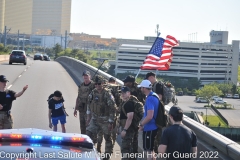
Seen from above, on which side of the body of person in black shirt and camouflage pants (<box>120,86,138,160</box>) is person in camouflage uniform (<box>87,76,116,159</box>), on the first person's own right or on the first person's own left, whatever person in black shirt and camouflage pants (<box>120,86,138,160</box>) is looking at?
on the first person's own right

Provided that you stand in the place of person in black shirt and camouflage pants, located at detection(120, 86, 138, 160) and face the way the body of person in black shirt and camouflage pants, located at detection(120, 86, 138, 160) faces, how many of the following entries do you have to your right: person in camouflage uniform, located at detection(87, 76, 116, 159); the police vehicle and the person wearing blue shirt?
1

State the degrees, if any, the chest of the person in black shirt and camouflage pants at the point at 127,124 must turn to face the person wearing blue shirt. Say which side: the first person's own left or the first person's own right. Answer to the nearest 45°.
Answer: approximately 90° to the first person's own left
